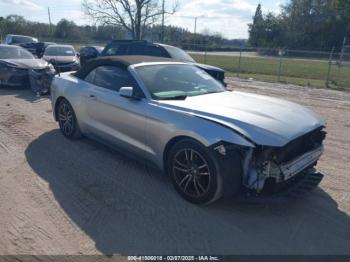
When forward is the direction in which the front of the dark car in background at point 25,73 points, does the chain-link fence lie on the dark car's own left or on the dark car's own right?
on the dark car's own left

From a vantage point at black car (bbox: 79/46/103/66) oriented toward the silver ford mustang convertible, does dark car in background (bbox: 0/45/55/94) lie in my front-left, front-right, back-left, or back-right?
front-right

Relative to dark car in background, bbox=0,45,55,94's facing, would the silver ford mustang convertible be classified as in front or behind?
in front

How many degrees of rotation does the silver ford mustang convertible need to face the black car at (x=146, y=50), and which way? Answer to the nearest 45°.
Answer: approximately 135° to its left

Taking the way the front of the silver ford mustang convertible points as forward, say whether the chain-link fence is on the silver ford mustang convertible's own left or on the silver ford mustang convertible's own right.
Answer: on the silver ford mustang convertible's own left

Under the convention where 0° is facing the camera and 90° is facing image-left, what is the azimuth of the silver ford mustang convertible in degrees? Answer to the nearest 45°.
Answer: approximately 315°

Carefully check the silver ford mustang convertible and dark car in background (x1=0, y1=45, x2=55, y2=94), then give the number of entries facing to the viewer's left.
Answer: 0

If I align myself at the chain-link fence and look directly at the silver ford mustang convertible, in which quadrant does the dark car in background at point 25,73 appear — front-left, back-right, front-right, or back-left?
front-right

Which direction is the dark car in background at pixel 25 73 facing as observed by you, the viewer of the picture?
facing the viewer and to the right of the viewer

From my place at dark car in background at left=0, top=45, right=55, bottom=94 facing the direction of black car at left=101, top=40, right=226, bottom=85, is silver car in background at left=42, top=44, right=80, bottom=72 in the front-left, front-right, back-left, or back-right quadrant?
front-left
